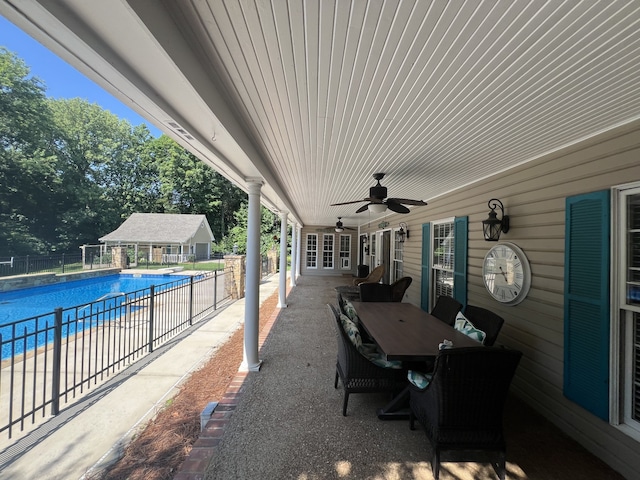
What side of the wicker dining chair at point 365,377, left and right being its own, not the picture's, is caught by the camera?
right

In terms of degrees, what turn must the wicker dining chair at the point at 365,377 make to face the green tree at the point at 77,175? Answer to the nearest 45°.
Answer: approximately 135° to its left

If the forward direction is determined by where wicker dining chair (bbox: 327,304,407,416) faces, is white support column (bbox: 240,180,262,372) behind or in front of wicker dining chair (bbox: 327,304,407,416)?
behind

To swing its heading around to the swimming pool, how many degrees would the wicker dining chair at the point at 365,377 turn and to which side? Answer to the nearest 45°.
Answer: approximately 135° to its left

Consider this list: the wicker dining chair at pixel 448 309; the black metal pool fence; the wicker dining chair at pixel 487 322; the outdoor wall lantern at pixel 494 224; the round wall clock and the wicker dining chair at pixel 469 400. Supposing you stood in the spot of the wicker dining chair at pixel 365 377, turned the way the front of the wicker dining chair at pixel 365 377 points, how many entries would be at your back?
1

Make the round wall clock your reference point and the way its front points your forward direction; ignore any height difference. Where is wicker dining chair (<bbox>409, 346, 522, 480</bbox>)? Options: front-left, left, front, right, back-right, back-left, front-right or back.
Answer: front-left

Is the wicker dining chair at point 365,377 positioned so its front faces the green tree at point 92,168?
no

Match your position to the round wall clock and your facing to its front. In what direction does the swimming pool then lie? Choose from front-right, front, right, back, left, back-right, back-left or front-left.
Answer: front-right

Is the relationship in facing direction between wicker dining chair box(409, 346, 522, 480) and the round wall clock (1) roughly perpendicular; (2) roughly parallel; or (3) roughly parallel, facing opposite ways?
roughly perpendicular

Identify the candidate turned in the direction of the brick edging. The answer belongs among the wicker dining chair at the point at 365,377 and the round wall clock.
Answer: the round wall clock

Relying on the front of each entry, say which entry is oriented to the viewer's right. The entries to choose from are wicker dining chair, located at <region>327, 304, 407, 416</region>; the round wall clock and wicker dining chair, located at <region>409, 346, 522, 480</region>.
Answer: wicker dining chair, located at <region>327, 304, 407, 416</region>

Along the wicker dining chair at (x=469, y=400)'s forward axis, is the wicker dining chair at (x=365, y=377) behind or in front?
in front

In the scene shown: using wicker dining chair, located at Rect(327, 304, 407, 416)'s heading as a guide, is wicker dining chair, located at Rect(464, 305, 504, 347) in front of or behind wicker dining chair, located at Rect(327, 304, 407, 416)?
in front

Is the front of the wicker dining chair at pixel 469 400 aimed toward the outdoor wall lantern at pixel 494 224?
no

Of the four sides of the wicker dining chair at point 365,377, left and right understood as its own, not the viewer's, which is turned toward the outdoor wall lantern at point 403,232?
left

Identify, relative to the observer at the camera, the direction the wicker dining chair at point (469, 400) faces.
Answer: facing away from the viewer and to the left of the viewer

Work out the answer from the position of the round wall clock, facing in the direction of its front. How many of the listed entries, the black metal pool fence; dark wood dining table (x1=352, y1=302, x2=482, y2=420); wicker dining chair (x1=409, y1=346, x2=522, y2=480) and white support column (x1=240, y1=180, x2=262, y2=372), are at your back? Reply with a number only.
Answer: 0
